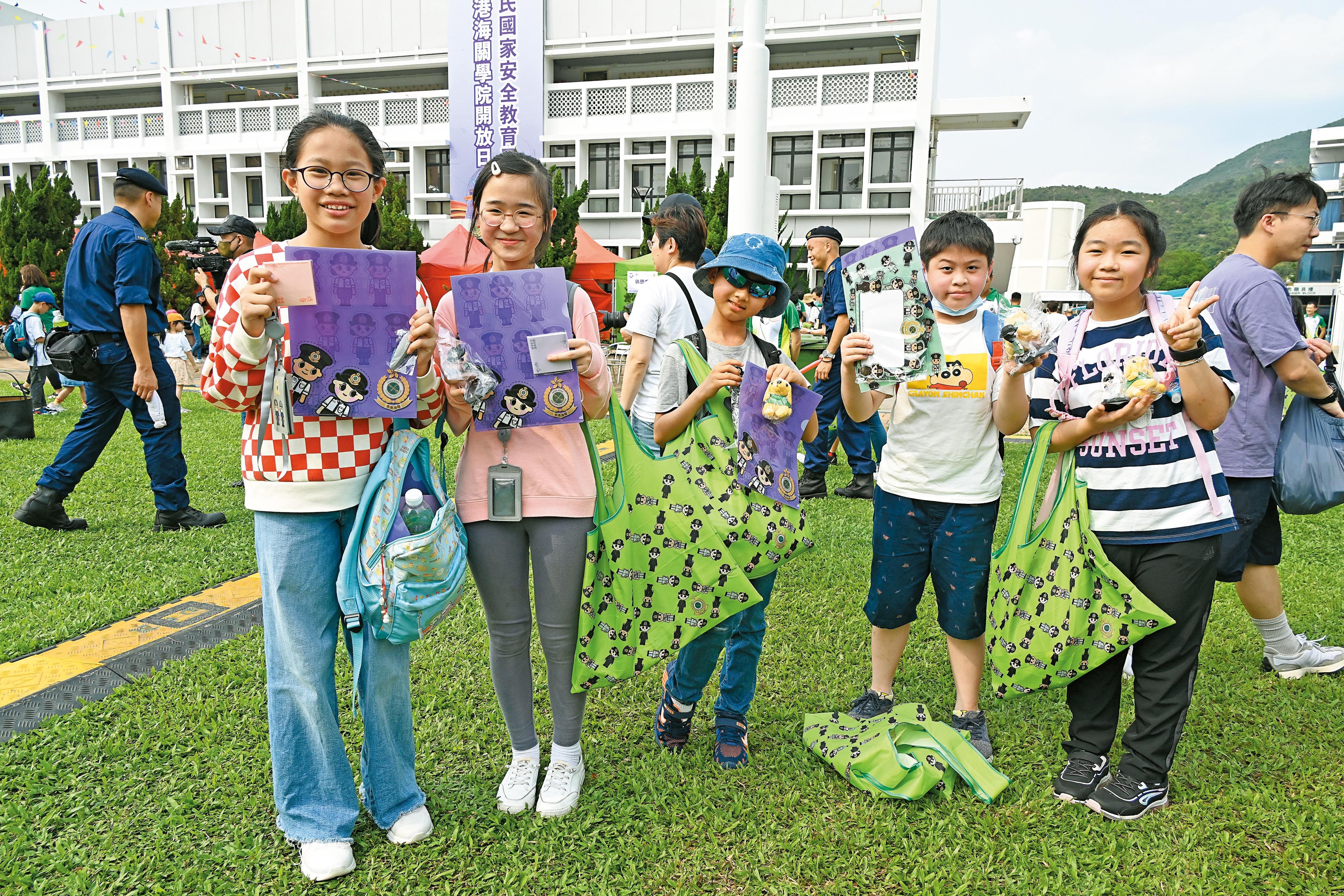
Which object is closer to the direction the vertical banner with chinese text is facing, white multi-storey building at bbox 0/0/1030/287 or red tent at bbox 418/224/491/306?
the red tent

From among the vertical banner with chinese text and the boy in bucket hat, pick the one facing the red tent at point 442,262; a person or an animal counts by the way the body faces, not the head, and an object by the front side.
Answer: the vertical banner with chinese text

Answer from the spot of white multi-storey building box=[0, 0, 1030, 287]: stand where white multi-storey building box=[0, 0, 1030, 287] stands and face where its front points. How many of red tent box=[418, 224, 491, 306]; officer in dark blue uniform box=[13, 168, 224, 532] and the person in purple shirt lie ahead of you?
3

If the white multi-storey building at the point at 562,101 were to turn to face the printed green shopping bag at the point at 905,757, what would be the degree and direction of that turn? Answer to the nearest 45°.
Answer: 0° — it already faces it

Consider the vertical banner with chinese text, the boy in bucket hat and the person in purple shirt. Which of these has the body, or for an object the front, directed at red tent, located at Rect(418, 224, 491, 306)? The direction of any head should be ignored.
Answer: the vertical banner with chinese text

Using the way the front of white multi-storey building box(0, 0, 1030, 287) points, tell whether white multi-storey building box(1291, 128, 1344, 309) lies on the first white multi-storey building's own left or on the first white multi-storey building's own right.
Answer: on the first white multi-storey building's own left
